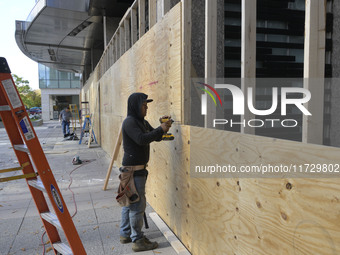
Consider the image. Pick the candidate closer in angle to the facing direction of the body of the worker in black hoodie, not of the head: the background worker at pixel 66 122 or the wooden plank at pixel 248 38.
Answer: the wooden plank

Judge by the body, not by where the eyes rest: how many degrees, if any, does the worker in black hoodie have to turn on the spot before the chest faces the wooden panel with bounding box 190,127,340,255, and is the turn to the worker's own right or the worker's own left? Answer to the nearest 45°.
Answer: approximately 45° to the worker's own right

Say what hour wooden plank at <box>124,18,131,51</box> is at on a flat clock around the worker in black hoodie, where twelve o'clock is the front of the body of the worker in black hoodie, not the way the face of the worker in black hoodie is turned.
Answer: The wooden plank is roughly at 9 o'clock from the worker in black hoodie.

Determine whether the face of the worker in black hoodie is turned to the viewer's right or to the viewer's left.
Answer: to the viewer's right

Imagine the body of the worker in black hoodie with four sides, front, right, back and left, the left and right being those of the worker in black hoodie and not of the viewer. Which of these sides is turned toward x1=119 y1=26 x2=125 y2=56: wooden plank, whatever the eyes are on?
left

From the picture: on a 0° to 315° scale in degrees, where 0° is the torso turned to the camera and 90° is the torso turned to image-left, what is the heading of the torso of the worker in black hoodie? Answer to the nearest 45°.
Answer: approximately 270°
